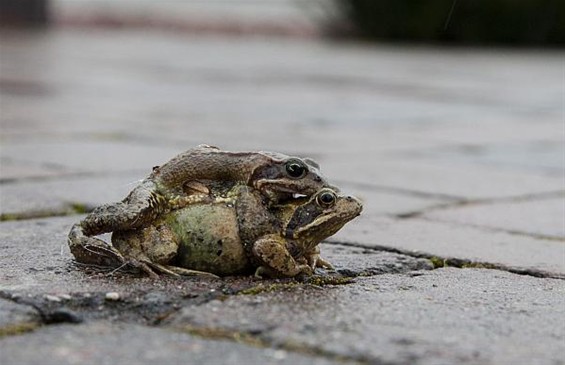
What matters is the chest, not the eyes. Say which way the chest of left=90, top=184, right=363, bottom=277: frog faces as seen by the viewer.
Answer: to the viewer's right

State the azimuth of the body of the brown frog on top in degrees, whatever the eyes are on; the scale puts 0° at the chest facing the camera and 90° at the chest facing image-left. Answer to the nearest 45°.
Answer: approximately 270°

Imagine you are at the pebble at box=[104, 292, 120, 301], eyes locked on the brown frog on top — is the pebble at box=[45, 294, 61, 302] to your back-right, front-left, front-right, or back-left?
back-left

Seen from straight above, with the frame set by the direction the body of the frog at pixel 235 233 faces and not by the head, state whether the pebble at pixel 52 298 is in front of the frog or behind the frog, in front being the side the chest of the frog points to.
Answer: behind
